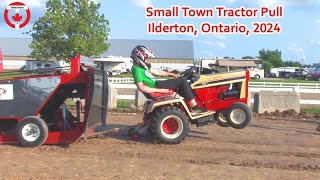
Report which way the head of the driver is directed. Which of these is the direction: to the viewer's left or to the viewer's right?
to the viewer's right

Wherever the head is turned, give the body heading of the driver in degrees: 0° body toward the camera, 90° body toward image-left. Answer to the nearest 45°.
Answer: approximately 270°

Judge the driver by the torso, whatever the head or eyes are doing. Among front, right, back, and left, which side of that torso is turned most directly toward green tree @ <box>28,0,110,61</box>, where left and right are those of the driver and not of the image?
left
